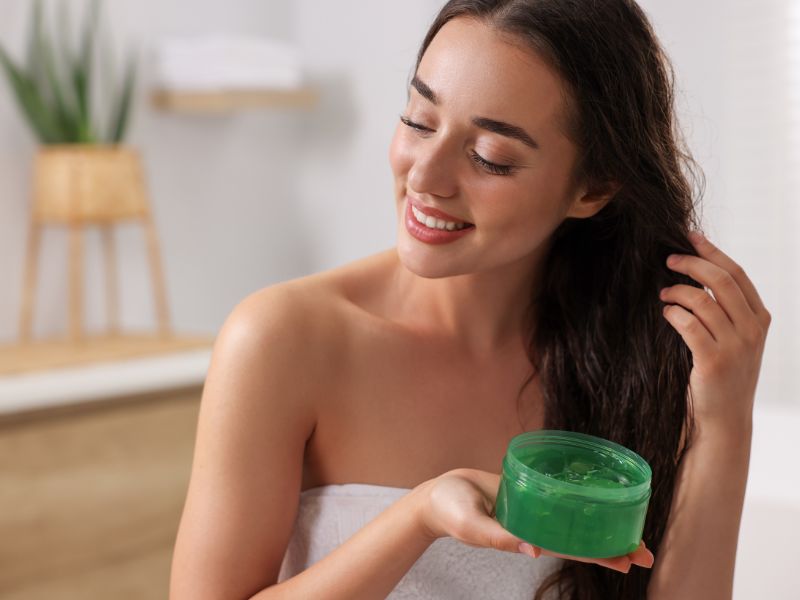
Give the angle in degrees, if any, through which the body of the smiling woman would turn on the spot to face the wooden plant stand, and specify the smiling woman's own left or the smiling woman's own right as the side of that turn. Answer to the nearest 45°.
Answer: approximately 135° to the smiling woman's own right

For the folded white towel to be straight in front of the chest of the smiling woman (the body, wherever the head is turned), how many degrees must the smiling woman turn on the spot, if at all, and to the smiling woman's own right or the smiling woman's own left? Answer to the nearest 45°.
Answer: approximately 135° to the smiling woman's own right

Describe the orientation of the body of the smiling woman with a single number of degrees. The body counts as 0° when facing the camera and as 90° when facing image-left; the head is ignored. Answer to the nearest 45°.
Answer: approximately 0°

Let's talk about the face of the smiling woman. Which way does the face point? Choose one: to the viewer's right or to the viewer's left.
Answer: to the viewer's left

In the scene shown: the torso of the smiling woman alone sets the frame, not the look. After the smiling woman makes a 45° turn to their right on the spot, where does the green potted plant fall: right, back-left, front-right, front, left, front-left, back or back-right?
right

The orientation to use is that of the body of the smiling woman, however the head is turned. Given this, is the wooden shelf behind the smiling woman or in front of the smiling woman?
behind
